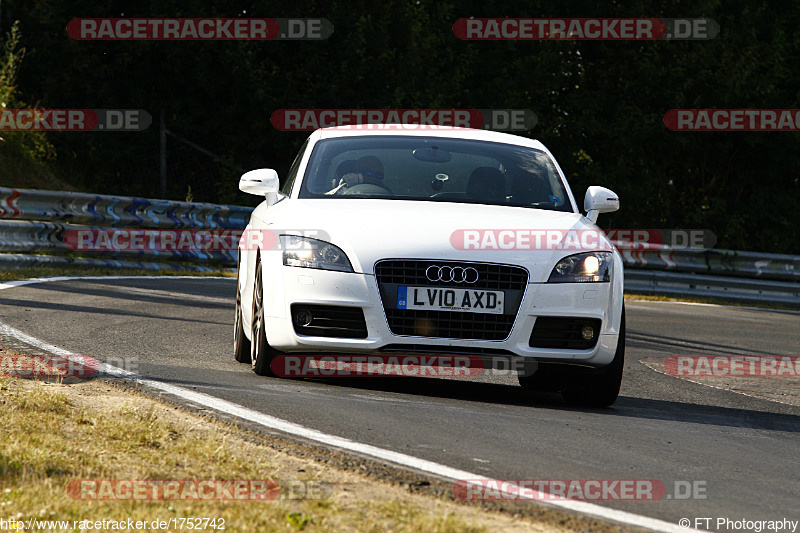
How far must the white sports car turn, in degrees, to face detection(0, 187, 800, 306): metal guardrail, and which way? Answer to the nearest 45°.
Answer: approximately 180°

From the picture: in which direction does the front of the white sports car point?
toward the camera

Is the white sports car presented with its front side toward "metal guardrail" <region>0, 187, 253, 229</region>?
no

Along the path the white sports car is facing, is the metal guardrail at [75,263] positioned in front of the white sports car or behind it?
behind
